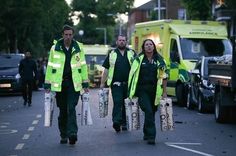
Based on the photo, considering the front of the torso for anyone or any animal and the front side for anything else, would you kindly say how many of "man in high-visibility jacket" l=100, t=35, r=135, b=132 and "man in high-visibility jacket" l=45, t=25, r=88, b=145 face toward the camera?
2

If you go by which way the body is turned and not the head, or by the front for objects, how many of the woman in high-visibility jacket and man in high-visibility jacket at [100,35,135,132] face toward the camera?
2

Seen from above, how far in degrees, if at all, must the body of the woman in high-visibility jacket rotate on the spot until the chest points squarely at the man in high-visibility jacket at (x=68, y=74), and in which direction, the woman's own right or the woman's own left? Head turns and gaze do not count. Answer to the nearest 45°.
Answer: approximately 90° to the woman's own right

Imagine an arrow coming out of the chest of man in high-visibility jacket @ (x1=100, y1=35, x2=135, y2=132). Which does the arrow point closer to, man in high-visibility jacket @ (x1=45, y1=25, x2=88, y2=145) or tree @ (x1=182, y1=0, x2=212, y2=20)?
the man in high-visibility jacket

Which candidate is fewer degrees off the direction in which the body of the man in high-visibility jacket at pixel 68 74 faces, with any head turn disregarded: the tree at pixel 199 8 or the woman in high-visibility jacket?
the woman in high-visibility jacket

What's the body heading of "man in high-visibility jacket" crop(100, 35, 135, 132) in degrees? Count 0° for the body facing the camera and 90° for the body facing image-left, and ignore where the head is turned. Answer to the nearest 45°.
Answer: approximately 0°
